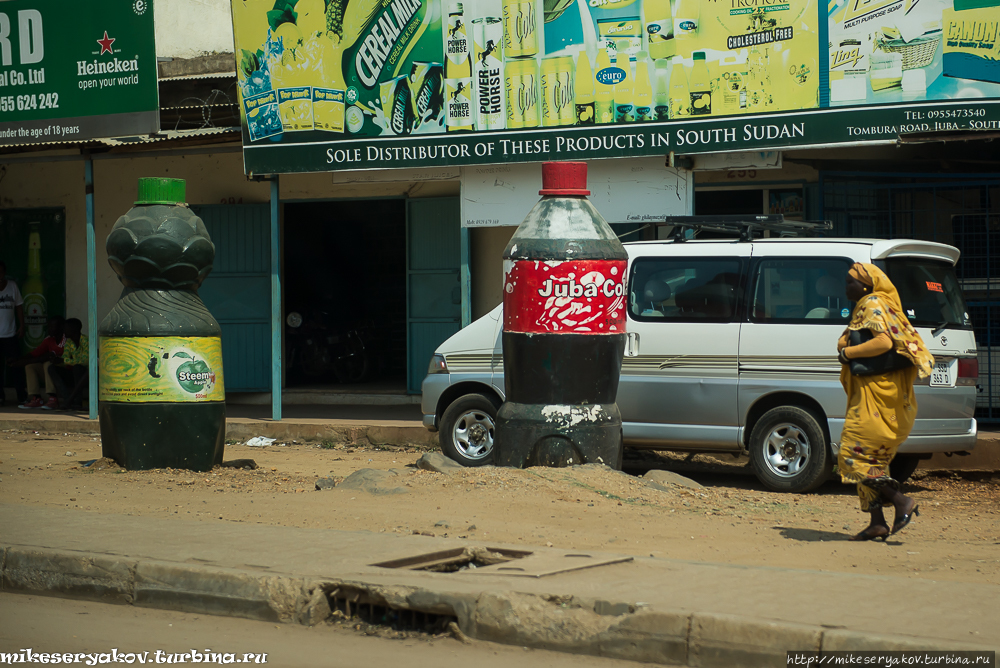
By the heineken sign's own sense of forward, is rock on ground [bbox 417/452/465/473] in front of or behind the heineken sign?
in front

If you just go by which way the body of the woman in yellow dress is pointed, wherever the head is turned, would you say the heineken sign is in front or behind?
in front

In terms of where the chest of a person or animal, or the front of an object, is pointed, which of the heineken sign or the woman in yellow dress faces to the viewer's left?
the woman in yellow dress

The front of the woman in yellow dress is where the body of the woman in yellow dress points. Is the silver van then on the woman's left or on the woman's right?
on the woman's right

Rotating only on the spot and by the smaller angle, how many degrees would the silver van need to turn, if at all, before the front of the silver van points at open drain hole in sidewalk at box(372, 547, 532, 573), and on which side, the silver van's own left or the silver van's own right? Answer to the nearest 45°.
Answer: approximately 90° to the silver van's own left

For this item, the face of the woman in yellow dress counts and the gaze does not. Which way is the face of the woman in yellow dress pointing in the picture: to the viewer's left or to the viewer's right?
to the viewer's left

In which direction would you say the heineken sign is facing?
toward the camera

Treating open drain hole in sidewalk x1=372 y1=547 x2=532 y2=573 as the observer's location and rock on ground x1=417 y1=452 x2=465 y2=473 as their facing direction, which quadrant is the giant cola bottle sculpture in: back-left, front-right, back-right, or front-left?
front-right

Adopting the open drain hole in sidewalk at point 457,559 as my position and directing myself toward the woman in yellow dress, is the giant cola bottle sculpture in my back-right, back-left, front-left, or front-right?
front-left

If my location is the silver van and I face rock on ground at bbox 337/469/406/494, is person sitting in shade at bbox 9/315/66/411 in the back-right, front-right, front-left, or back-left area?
front-right

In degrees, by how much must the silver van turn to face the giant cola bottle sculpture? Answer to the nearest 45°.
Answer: approximately 90° to its left

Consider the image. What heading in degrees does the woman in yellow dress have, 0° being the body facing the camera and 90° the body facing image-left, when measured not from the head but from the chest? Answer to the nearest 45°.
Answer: approximately 90°

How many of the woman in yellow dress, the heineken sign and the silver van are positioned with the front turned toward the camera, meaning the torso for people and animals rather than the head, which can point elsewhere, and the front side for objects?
1

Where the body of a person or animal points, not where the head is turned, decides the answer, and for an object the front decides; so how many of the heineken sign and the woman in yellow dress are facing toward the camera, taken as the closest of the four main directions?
1
